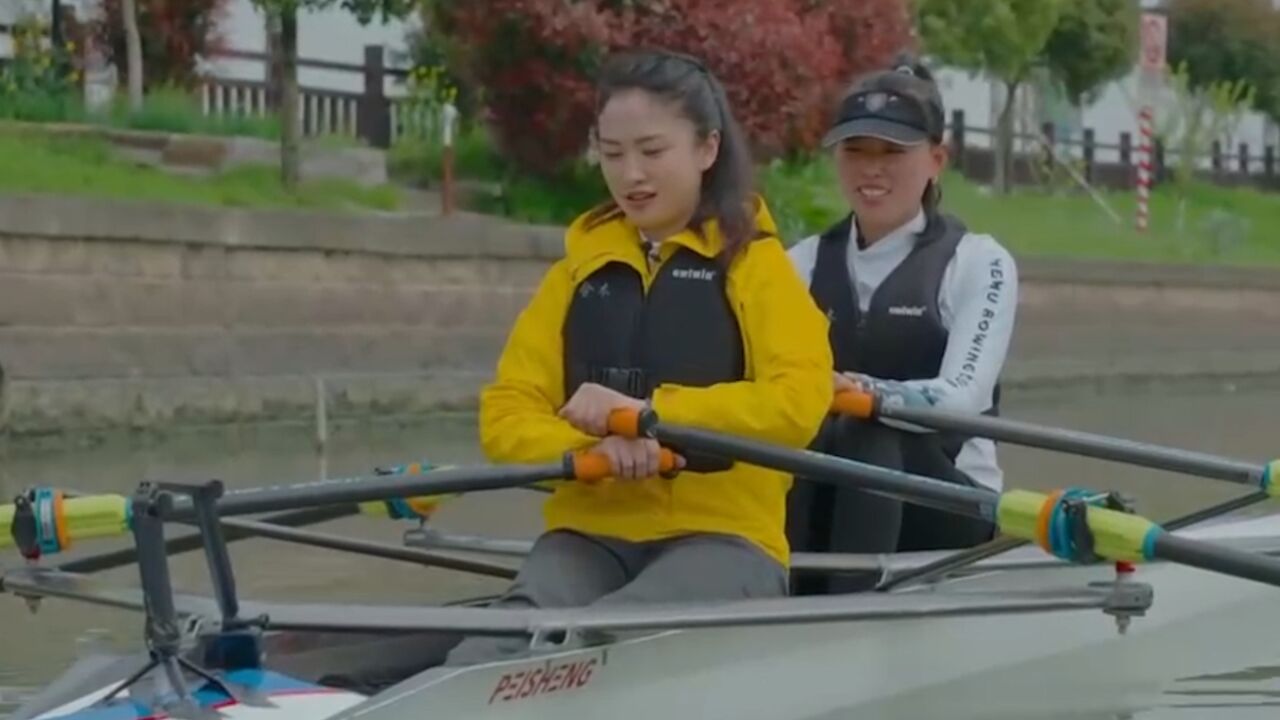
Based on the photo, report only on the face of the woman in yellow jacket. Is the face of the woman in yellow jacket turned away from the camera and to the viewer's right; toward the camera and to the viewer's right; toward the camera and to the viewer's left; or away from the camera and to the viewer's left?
toward the camera and to the viewer's left

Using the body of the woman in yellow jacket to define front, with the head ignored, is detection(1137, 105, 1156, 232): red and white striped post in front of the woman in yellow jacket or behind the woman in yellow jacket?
behind

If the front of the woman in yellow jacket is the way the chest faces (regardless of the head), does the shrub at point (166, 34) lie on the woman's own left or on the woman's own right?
on the woman's own right

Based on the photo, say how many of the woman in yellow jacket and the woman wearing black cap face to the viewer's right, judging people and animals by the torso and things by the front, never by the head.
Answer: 0

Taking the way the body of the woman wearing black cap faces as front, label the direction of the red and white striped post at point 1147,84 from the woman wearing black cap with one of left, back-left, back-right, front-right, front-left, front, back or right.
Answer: back-right

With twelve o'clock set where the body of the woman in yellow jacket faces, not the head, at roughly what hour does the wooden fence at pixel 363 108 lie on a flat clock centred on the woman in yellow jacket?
The wooden fence is roughly at 4 o'clock from the woman in yellow jacket.

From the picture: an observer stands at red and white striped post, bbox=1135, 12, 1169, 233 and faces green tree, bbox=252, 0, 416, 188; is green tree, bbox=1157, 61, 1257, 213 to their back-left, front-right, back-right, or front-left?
back-right

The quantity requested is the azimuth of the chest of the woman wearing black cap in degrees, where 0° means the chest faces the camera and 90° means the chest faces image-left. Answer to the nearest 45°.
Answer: approximately 45°

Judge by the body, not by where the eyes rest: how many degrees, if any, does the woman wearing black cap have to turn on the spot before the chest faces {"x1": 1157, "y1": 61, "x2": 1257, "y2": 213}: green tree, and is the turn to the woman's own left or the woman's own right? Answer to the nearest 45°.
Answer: approximately 135° to the woman's own right

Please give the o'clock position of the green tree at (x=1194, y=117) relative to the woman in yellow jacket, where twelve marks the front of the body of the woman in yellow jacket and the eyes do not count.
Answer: The green tree is roughly at 5 o'clock from the woman in yellow jacket.

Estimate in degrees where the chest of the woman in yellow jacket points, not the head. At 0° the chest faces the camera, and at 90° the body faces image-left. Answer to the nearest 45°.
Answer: approximately 45°

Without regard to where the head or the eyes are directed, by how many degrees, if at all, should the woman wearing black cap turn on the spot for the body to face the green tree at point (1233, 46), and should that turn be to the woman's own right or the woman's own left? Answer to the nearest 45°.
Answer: approximately 135° to the woman's own right

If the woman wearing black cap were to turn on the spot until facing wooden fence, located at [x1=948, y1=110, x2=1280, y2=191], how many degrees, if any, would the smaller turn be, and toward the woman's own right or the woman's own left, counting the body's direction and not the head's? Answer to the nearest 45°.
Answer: approximately 135° to the woman's own right

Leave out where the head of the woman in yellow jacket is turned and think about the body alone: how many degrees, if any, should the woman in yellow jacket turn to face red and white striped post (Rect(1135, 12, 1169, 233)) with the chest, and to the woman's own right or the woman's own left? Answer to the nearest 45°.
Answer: approximately 135° to the woman's own right

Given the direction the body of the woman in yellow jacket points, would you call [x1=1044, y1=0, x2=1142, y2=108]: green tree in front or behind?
behind
